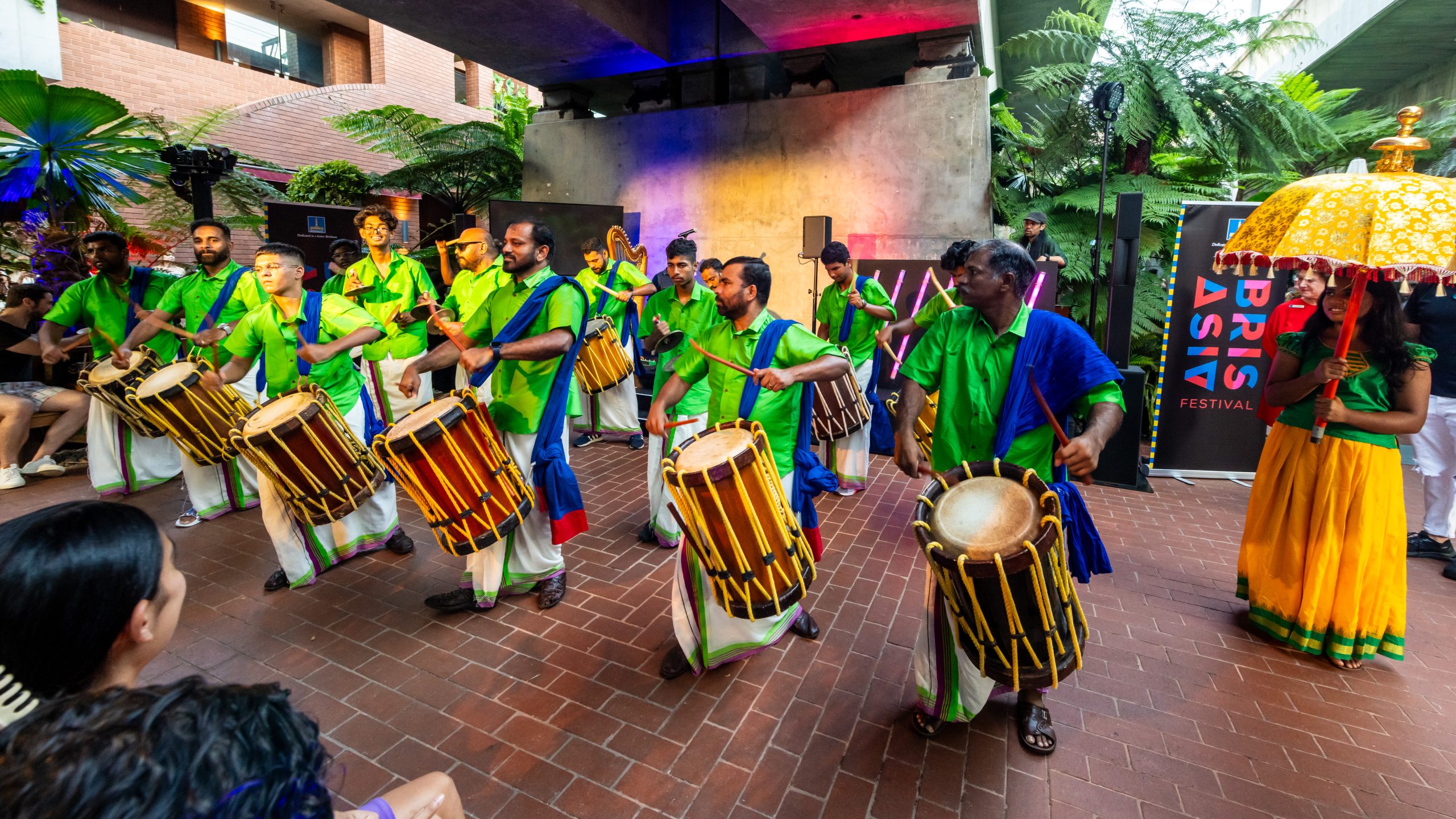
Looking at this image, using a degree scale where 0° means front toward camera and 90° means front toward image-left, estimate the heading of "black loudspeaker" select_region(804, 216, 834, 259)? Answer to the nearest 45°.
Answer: approximately 0°

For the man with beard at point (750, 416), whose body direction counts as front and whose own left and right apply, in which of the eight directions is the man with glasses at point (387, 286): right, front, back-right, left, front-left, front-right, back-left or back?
right

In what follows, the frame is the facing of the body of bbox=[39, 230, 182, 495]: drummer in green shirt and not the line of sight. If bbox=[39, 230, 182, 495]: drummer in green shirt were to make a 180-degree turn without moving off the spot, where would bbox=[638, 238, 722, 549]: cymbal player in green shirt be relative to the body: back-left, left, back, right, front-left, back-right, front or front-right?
back-right

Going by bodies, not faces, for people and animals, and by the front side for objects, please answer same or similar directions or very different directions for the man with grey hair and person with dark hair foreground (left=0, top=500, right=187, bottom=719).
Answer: very different directions

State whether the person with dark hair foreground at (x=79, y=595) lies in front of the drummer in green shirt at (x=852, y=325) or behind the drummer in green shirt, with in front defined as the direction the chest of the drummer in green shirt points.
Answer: in front

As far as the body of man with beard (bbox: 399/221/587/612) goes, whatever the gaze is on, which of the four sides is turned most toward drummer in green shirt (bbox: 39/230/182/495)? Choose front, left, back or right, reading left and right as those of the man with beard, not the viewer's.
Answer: right

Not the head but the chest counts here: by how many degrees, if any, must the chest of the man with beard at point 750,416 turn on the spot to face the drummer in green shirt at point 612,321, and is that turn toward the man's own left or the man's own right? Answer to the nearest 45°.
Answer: approximately 135° to the man's own right

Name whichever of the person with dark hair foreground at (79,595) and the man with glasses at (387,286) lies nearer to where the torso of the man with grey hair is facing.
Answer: the person with dark hair foreground

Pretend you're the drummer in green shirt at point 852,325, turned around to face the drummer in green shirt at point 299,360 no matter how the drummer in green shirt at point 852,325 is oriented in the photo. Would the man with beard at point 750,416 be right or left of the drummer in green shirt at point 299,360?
left

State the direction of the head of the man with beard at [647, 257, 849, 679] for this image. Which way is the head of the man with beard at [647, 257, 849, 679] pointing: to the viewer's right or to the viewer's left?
to the viewer's left

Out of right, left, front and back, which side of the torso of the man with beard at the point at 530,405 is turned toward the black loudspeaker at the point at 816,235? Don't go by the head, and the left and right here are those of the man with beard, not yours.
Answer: back

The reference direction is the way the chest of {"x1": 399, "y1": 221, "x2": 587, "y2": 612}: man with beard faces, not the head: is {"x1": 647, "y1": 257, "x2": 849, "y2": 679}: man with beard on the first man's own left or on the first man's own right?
on the first man's own left

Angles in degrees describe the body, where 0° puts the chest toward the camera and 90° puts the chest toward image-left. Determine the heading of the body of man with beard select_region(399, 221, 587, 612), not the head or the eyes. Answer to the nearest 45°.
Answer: approximately 45°
